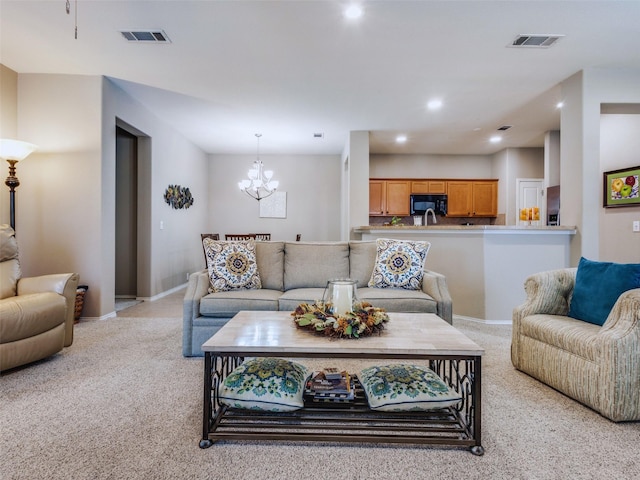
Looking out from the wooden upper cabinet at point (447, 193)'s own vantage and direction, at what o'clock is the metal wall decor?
The metal wall decor is roughly at 2 o'clock from the wooden upper cabinet.

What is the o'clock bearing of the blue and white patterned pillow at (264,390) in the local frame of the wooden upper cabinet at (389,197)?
The blue and white patterned pillow is roughly at 12 o'clock from the wooden upper cabinet.

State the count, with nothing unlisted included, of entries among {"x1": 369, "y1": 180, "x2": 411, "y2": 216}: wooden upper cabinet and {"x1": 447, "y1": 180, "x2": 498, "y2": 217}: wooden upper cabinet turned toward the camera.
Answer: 2

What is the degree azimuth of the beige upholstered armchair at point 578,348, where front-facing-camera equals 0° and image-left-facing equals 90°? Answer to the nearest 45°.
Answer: approximately 45°

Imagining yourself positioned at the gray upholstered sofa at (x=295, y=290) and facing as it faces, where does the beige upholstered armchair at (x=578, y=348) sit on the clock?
The beige upholstered armchair is roughly at 10 o'clock from the gray upholstered sofa.

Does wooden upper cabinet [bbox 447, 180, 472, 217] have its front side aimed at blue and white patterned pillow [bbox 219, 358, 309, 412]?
yes

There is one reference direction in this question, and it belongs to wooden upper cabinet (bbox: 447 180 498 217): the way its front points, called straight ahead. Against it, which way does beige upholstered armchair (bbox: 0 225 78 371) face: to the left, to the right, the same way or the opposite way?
to the left

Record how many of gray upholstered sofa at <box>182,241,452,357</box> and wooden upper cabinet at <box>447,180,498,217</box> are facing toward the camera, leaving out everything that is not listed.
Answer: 2

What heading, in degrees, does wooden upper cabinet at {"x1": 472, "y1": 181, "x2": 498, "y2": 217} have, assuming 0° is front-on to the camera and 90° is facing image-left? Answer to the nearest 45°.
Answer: approximately 0°

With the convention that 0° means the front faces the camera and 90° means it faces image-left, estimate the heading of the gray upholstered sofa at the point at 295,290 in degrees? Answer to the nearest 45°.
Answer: approximately 0°

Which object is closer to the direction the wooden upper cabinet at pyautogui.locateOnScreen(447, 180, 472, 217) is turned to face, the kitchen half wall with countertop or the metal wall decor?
the kitchen half wall with countertop
